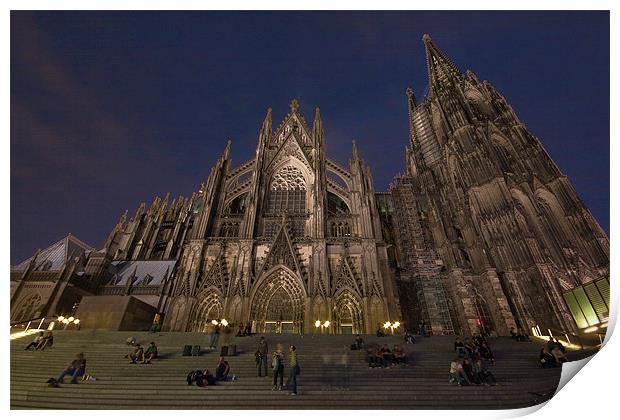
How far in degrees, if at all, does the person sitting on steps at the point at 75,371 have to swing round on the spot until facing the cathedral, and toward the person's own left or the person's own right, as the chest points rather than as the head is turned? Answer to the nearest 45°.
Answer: approximately 135° to the person's own right

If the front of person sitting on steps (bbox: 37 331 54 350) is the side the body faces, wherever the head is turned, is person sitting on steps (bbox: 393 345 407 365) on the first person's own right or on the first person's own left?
on the first person's own left

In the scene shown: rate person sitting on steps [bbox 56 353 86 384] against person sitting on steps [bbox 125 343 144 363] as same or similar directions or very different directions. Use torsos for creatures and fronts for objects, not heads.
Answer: same or similar directions

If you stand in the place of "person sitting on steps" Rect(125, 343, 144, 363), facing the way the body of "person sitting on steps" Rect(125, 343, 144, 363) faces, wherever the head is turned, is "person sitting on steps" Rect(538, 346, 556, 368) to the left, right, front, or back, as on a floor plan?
left

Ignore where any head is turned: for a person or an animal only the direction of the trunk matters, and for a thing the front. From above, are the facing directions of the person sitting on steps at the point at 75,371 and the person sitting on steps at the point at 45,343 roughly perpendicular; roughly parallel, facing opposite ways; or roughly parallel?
roughly parallel

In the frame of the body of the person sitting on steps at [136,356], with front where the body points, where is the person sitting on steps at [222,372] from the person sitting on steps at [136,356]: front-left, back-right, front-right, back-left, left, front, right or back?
left

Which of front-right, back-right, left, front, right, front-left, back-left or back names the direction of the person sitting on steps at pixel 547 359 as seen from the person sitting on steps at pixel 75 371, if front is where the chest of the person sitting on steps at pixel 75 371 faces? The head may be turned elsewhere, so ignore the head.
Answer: left

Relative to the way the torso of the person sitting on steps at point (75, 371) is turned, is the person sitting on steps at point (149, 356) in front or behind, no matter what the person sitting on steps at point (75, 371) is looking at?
behind
